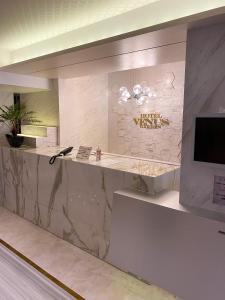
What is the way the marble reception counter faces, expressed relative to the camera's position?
facing the viewer and to the left of the viewer

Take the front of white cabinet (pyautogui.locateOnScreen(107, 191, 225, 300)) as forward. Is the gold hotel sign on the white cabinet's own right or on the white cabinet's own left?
on the white cabinet's own right

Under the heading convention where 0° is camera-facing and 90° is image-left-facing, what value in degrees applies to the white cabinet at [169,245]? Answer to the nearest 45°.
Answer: approximately 45°

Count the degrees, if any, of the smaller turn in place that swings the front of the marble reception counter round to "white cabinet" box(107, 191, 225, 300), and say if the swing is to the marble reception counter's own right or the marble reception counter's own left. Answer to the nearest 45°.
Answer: approximately 90° to the marble reception counter's own left

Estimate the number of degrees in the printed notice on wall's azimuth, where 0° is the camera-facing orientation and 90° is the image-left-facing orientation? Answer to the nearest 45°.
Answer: approximately 45°

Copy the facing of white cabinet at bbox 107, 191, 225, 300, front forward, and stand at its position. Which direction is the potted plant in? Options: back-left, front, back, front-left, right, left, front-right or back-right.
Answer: right

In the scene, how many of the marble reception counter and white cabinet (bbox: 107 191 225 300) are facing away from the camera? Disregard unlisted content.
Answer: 0
